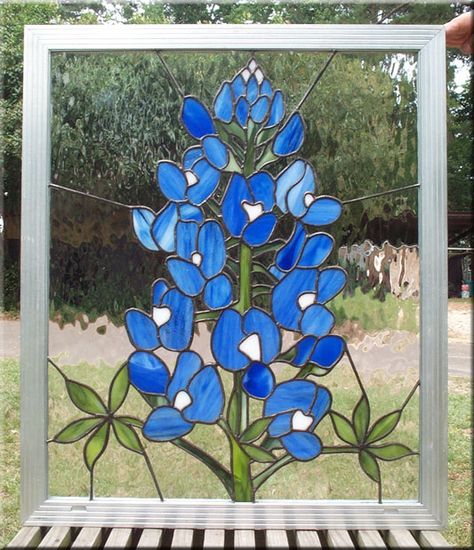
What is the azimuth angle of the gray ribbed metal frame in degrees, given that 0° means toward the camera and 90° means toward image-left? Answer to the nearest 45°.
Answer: approximately 0°
